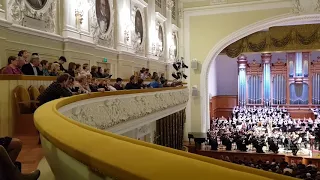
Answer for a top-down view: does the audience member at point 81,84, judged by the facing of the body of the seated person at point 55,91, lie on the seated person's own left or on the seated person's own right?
on the seated person's own left

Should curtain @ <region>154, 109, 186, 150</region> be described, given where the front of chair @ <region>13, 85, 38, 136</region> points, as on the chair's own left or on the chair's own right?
on the chair's own left

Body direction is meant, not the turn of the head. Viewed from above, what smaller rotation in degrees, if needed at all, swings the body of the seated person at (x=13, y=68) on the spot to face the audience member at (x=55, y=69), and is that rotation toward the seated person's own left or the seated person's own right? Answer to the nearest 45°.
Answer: approximately 45° to the seated person's own left

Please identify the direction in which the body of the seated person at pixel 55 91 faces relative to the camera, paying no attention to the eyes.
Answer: to the viewer's right

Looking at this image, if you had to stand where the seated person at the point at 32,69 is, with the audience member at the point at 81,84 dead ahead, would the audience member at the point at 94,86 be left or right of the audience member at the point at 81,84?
left

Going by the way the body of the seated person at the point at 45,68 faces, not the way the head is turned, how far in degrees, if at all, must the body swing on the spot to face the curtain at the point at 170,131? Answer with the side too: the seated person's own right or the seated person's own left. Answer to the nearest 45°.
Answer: approximately 45° to the seated person's own left

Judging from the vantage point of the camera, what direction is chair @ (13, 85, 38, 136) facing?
facing to the right of the viewer

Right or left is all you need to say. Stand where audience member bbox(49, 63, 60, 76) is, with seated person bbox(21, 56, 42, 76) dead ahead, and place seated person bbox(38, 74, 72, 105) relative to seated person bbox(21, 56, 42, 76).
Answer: left

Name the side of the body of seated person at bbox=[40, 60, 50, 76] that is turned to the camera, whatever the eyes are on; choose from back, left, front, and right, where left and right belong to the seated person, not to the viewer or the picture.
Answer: right

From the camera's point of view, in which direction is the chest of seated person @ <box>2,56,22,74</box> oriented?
to the viewer's right
